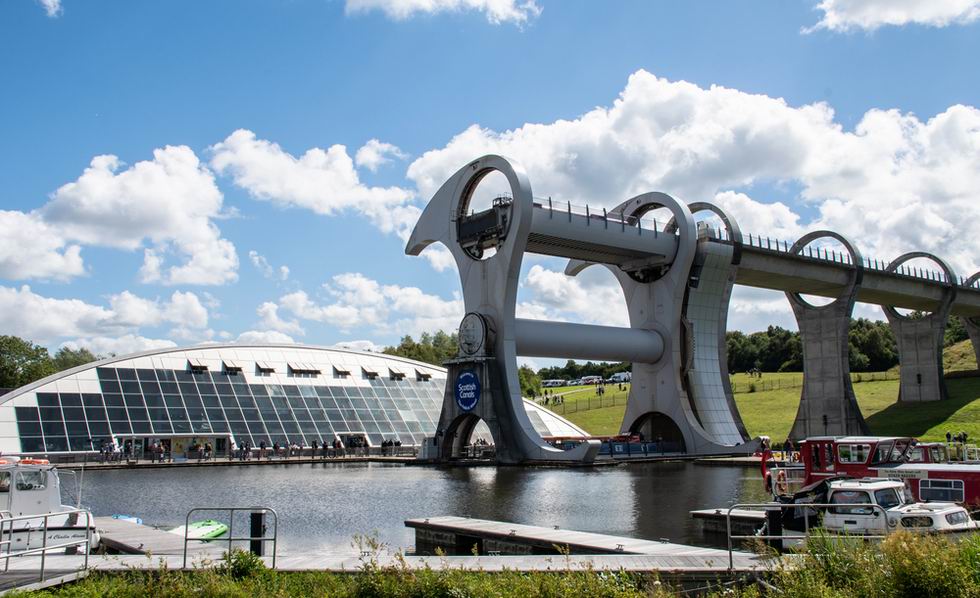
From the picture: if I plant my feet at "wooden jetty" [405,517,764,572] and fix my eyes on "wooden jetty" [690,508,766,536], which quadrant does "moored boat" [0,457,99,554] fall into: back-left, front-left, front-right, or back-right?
back-left

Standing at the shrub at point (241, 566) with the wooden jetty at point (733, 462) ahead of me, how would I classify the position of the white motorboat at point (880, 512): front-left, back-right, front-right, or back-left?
front-right

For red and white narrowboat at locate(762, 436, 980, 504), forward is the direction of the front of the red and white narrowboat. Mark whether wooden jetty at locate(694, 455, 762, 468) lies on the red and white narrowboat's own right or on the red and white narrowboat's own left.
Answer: on the red and white narrowboat's own left
